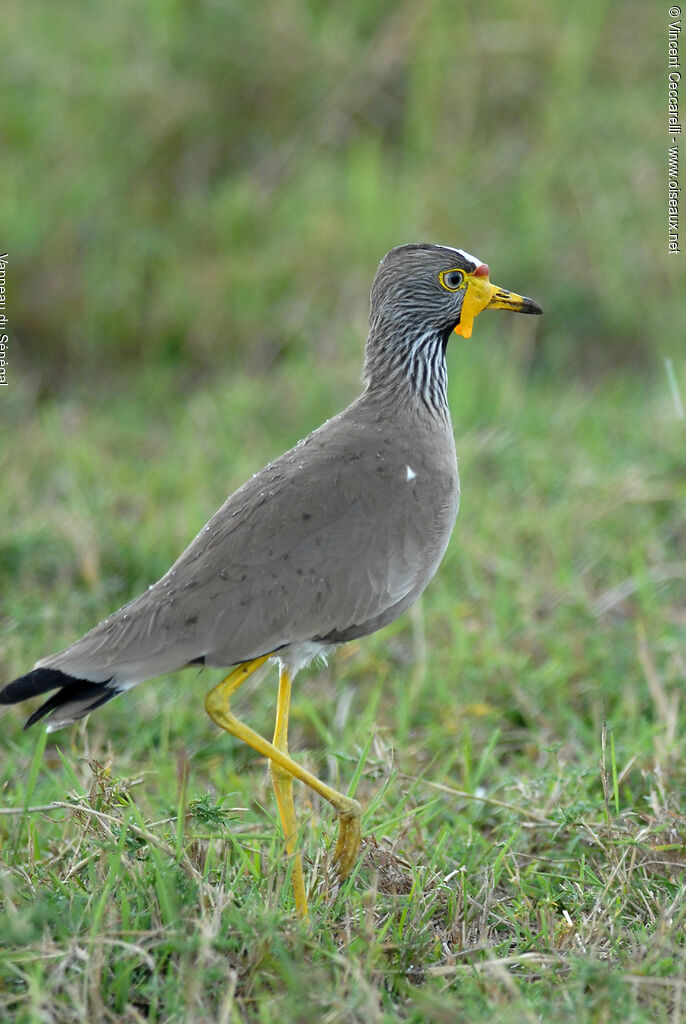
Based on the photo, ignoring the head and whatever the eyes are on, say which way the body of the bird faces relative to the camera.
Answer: to the viewer's right
